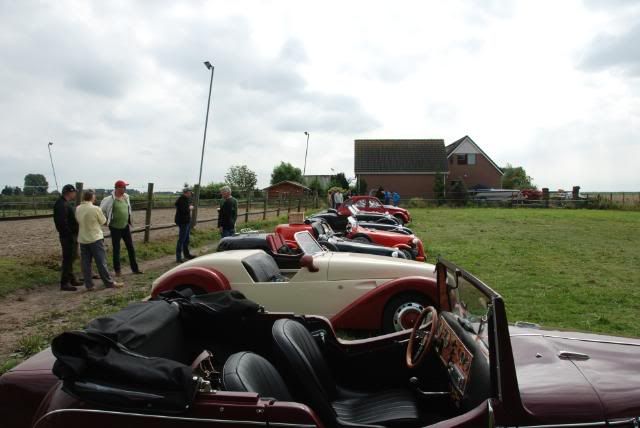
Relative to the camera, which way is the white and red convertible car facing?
to the viewer's right

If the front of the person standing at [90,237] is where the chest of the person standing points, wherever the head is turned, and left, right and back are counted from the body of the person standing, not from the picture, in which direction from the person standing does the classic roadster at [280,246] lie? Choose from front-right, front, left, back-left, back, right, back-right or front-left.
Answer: right

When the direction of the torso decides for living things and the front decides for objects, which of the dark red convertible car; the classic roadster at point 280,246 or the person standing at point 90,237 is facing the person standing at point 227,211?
the person standing at point 90,237

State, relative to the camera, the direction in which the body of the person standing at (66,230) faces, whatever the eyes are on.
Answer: to the viewer's right

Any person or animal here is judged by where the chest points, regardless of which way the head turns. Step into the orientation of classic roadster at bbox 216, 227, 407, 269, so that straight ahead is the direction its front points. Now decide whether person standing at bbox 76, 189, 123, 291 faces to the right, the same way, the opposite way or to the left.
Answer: to the left

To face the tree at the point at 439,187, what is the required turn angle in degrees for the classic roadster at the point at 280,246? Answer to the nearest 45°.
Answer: approximately 90° to its left

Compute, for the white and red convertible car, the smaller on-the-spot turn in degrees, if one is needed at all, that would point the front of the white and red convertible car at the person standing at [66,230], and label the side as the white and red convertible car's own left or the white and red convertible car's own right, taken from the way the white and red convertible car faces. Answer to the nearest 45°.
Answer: approximately 135° to the white and red convertible car's own left

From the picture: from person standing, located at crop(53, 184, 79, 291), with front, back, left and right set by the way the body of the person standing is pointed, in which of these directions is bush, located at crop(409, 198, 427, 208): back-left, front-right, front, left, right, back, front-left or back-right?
front-left

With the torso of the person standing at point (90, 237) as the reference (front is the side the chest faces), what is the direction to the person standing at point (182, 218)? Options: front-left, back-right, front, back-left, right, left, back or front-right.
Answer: front

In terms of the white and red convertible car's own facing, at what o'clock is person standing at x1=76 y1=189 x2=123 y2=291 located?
The person standing is roughly at 7 o'clock from the white and red convertible car.

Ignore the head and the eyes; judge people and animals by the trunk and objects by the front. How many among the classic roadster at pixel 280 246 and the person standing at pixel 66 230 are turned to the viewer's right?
2

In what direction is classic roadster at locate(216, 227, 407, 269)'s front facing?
to the viewer's right
